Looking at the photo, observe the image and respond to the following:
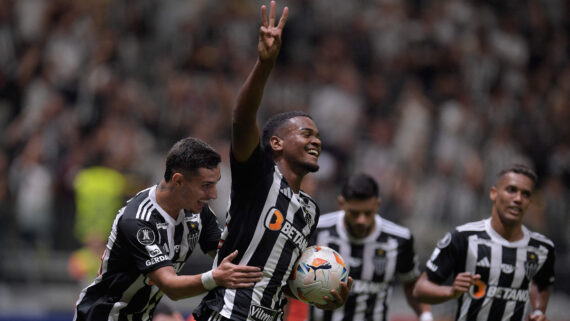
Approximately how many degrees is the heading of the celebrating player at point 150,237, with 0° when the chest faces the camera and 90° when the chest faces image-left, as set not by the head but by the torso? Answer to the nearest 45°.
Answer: approximately 315°

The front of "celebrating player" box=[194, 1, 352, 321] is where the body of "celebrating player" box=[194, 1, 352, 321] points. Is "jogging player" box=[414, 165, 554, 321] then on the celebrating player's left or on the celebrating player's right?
on the celebrating player's left

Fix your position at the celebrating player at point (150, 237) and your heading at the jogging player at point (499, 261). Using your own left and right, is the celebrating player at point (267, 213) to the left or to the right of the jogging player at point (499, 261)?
right

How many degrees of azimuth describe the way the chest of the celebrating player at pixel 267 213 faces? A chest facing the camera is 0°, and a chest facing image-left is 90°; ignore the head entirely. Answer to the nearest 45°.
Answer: approximately 315°

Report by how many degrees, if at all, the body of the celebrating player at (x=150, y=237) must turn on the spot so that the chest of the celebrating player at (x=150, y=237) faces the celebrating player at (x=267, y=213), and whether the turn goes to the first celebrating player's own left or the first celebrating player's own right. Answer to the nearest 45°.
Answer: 0° — they already face them

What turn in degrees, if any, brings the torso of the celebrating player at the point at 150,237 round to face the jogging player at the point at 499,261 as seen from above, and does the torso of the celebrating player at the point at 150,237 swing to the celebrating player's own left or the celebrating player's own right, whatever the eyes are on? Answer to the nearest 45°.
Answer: approximately 45° to the celebrating player's own left
